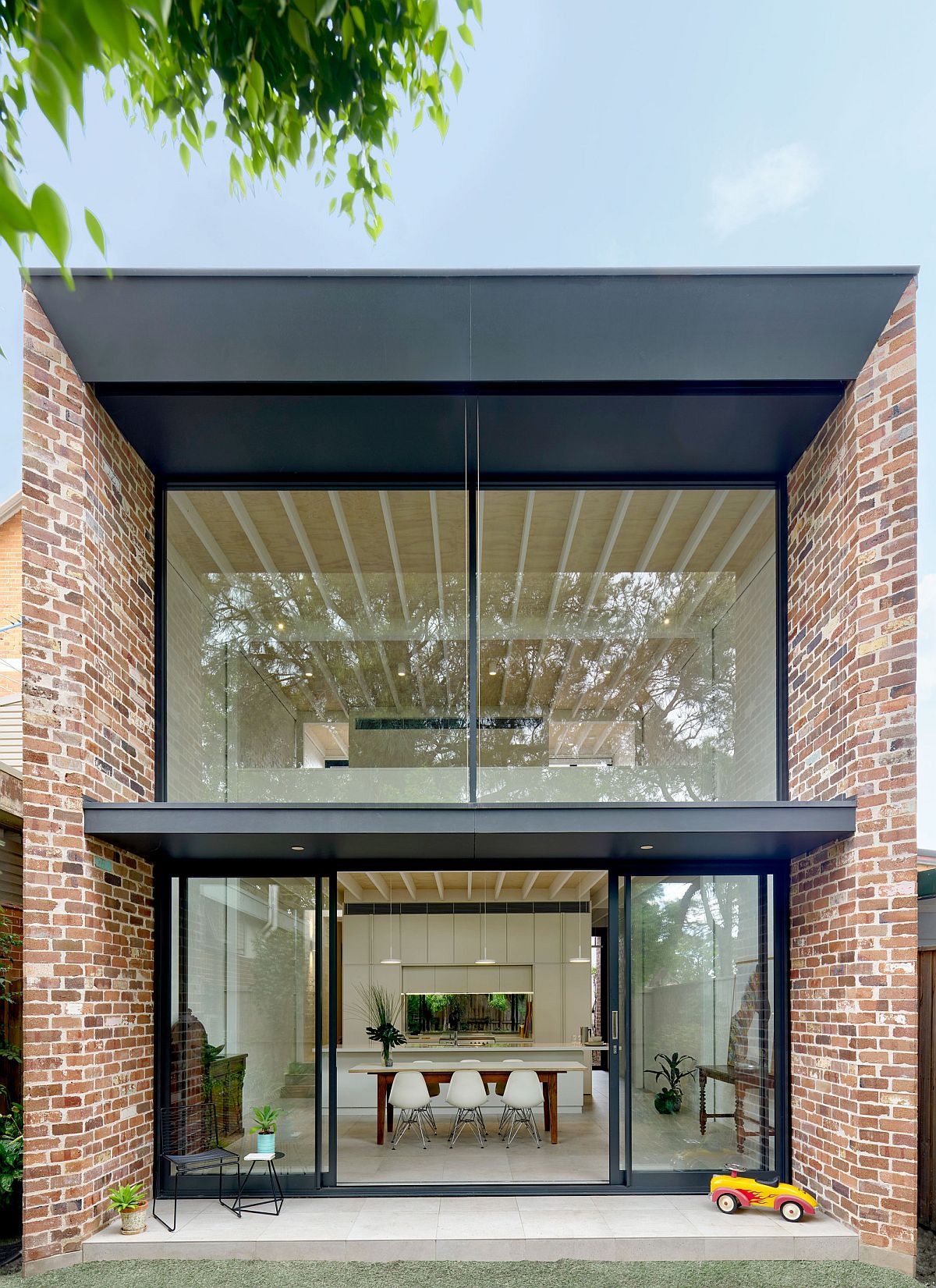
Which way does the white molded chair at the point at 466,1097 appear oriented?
away from the camera

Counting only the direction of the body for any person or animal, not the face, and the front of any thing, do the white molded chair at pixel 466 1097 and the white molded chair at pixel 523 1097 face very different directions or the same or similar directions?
same or similar directions

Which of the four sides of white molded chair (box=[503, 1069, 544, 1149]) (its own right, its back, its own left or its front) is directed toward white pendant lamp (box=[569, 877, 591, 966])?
front

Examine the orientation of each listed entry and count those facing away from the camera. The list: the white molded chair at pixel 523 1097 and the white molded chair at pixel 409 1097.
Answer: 2

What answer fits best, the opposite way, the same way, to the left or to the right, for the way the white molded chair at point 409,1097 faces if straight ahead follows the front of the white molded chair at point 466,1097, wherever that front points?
the same way

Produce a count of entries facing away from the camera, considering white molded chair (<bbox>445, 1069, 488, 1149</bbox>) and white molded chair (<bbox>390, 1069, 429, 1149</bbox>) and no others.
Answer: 2

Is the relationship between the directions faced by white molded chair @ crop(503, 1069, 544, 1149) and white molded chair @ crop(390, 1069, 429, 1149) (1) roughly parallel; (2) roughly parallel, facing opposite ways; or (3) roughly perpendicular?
roughly parallel

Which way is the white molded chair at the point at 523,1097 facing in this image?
away from the camera

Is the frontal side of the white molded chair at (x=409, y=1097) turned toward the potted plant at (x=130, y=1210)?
no

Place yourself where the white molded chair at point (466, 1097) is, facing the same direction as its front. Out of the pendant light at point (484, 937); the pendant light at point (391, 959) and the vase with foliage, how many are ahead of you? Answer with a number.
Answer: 3

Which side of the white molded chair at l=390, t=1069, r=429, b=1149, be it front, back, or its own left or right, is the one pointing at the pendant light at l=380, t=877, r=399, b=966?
front

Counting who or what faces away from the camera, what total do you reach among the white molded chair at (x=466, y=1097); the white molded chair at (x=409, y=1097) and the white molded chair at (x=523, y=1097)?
3

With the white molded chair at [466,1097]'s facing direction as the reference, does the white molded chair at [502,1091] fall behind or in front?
in front

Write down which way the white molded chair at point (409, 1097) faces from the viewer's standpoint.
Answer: facing away from the viewer
